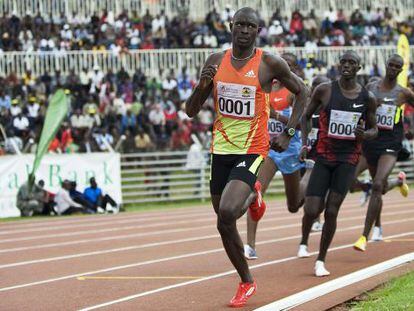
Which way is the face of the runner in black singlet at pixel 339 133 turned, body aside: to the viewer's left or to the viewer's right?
to the viewer's left

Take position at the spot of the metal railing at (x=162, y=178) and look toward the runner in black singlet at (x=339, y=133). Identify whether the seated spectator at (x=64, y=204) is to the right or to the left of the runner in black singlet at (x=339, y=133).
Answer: right

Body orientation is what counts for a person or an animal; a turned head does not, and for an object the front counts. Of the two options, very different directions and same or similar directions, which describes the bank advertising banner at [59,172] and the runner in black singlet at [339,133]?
same or similar directions

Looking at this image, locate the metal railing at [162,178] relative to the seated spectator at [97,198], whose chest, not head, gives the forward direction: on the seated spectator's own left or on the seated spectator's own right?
on the seated spectator's own left

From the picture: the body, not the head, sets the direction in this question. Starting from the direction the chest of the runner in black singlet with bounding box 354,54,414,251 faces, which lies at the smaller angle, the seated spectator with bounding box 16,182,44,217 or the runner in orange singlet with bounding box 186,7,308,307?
the runner in orange singlet

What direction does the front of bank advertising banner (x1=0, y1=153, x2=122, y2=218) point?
toward the camera

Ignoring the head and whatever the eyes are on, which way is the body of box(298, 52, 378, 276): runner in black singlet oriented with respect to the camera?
toward the camera

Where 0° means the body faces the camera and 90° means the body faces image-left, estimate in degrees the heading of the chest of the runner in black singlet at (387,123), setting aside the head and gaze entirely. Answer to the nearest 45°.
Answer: approximately 45°

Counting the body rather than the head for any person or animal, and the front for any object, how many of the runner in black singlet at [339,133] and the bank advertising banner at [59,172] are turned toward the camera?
2

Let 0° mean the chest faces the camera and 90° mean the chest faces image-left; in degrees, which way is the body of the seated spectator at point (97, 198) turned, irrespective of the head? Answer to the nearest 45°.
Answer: approximately 315°

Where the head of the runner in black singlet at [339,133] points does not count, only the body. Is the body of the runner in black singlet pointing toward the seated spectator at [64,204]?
no

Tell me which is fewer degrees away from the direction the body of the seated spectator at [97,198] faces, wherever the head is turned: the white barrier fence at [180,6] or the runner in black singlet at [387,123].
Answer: the runner in black singlet

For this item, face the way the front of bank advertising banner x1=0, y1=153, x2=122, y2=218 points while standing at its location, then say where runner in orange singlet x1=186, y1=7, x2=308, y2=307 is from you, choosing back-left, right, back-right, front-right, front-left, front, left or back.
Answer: front

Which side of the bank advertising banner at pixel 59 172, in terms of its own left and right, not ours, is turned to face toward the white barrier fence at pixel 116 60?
back
